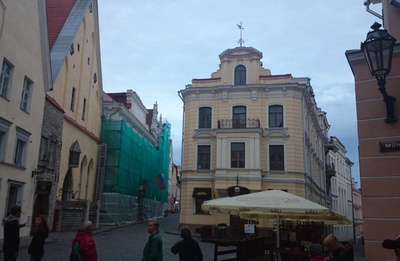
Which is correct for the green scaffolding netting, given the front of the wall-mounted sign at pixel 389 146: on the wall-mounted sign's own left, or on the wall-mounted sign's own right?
on the wall-mounted sign's own right

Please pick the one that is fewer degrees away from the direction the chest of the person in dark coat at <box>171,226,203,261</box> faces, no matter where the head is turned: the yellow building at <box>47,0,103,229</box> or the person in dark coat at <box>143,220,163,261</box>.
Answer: the yellow building

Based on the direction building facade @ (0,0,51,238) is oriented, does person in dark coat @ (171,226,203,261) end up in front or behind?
in front

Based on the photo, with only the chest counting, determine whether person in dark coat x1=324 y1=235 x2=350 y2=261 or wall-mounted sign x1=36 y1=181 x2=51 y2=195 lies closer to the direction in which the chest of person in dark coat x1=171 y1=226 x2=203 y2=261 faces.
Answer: the wall-mounted sign

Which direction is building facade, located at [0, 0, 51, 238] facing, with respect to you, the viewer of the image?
facing the viewer and to the right of the viewer

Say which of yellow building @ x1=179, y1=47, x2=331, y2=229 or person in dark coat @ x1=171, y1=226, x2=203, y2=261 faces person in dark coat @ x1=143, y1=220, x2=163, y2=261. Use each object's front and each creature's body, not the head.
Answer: the yellow building

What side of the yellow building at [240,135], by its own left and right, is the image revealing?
front

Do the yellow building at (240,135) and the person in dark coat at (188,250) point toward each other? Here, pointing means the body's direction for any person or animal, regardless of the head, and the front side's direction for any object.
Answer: yes

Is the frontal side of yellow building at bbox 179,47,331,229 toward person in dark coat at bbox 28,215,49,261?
yes

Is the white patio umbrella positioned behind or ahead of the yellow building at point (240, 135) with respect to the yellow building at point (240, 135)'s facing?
ahead

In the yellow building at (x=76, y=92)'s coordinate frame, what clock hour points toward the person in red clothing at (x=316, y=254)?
The person in red clothing is roughly at 1 o'clock from the yellow building.

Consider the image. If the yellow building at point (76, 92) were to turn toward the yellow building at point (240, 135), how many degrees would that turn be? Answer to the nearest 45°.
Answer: approximately 45° to its left

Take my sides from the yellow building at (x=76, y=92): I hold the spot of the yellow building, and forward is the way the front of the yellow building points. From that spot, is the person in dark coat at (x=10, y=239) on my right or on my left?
on my right

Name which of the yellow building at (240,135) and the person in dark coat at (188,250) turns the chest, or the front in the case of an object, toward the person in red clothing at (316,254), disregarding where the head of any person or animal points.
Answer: the yellow building

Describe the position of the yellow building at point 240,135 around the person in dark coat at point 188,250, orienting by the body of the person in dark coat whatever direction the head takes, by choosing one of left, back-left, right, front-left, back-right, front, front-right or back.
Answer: front
